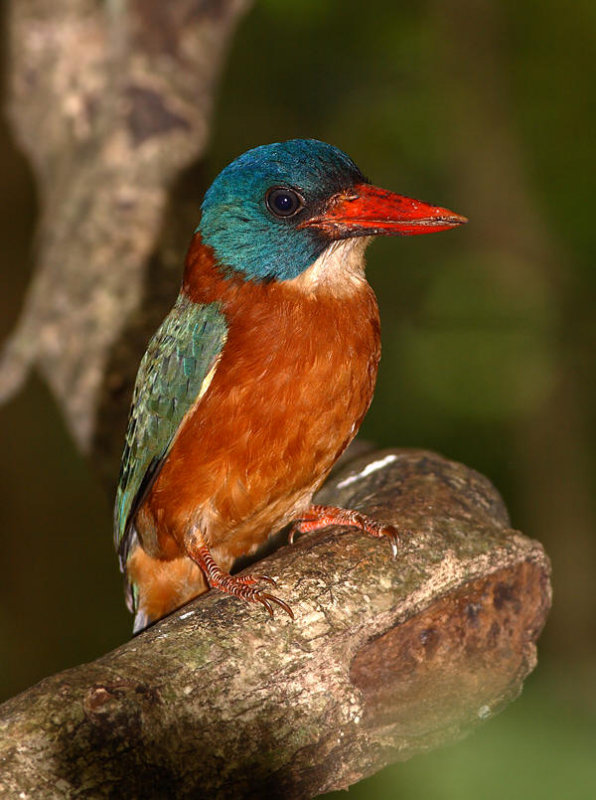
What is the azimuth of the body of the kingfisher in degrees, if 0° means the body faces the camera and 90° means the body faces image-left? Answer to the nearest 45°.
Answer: approximately 315°

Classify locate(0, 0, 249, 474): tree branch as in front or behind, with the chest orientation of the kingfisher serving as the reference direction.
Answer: behind
